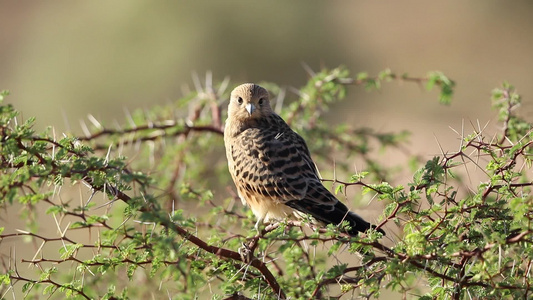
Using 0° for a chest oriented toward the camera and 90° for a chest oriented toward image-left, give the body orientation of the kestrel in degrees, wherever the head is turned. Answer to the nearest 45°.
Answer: approximately 90°
